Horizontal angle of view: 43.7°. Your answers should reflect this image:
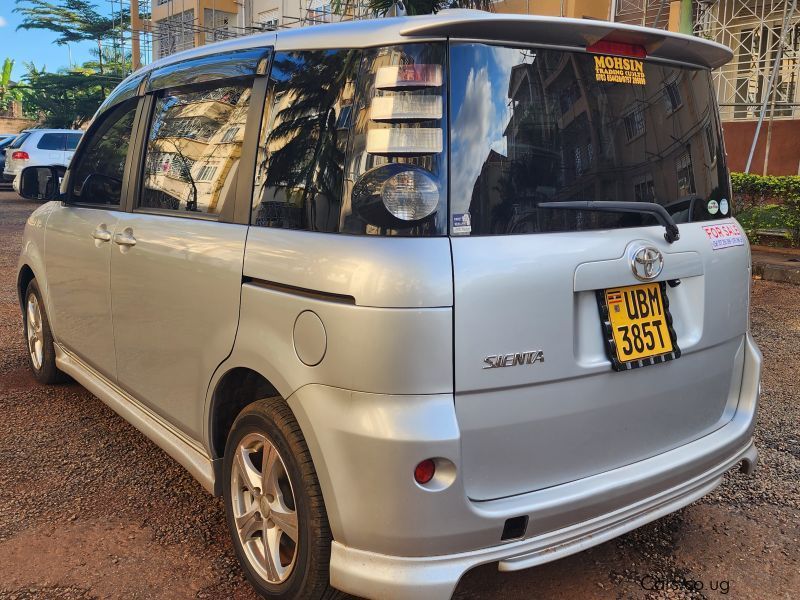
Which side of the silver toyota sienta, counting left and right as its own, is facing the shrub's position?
right

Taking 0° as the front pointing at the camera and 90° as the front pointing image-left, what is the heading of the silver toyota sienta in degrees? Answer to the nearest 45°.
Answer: approximately 135°

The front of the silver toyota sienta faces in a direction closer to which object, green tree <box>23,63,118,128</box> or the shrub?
the green tree

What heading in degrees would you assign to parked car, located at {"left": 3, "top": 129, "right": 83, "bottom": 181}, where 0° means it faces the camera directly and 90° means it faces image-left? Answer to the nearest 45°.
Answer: approximately 225°

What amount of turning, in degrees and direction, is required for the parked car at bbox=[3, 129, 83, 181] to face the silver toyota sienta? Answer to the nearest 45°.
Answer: approximately 135° to its right

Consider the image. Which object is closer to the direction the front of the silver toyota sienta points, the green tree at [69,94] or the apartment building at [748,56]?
the green tree

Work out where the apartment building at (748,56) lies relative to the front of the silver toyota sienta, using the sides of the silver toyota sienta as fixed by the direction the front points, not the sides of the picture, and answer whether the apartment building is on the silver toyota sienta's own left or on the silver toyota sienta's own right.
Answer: on the silver toyota sienta's own right
